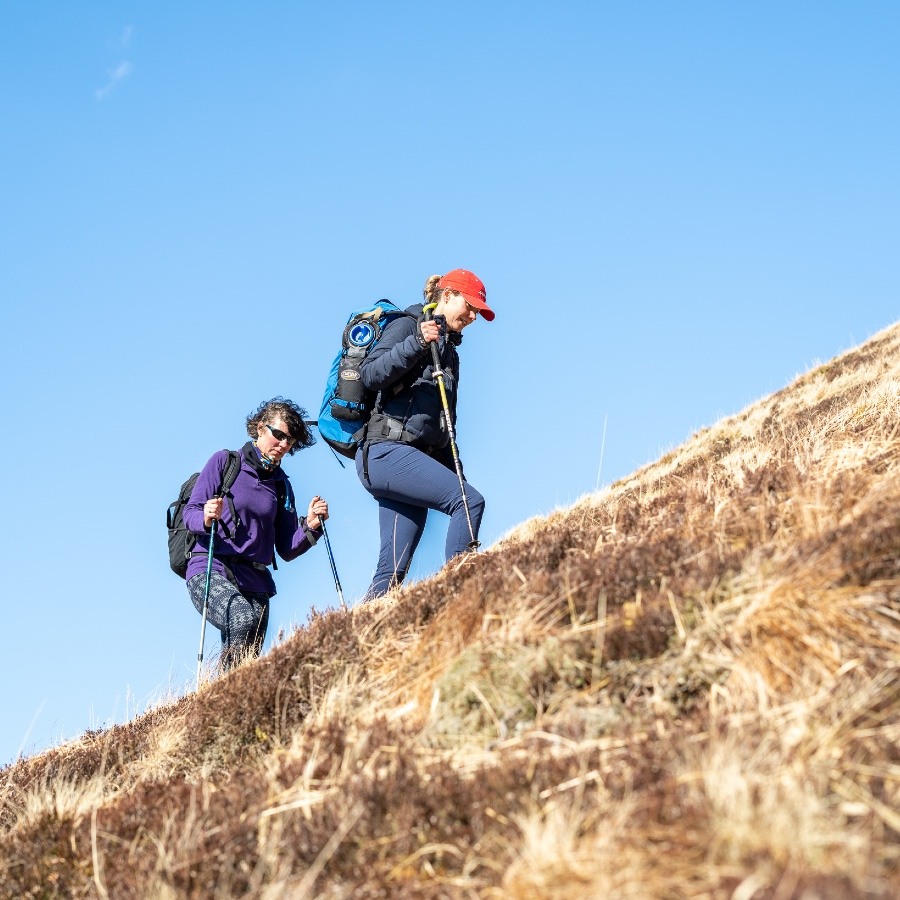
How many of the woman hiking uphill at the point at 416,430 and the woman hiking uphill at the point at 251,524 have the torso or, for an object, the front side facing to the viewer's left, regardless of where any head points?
0

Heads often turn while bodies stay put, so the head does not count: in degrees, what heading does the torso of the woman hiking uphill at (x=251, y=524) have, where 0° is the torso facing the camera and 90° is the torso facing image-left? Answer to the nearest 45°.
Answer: approximately 315°

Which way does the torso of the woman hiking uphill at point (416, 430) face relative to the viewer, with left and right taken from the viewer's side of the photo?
facing to the right of the viewer

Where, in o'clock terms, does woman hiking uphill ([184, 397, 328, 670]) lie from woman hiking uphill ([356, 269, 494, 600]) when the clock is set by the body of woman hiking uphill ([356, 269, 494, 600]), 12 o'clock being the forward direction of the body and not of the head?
woman hiking uphill ([184, 397, 328, 670]) is roughly at 7 o'clock from woman hiking uphill ([356, 269, 494, 600]).
